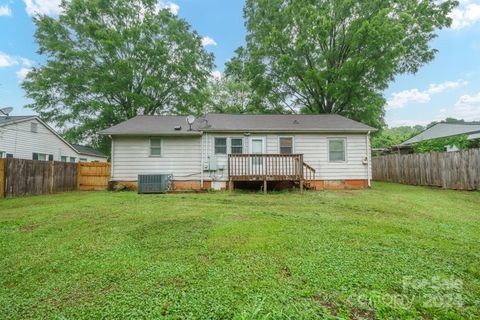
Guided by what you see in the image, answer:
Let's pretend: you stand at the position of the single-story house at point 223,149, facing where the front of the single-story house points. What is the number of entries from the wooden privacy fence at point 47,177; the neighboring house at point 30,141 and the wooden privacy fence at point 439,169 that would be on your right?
1

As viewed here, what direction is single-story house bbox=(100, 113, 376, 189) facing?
away from the camera

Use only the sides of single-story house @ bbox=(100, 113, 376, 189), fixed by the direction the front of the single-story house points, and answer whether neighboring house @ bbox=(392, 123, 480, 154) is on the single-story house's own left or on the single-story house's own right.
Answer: on the single-story house's own right

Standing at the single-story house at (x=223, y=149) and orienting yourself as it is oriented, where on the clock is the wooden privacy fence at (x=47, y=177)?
The wooden privacy fence is roughly at 9 o'clock from the single-story house.

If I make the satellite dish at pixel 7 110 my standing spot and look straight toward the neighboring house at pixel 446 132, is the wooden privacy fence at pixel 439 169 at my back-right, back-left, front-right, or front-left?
front-right

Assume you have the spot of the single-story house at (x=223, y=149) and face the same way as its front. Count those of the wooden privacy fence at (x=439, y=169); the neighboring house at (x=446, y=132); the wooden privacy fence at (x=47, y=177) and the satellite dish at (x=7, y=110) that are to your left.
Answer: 2

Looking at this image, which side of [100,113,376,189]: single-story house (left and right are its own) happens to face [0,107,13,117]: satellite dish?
left

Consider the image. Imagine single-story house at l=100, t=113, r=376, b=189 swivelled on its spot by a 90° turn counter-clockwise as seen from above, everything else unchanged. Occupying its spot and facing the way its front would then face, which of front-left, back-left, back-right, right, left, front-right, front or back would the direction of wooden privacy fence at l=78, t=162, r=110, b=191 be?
front

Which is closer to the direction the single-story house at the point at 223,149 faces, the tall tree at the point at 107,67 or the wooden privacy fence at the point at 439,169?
the tall tree

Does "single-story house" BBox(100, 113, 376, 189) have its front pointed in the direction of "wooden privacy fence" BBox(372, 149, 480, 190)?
no

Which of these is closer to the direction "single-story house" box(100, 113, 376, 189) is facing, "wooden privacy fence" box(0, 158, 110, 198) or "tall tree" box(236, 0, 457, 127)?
the tall tree

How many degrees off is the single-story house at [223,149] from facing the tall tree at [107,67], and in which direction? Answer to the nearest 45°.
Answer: approximately 45° to its left

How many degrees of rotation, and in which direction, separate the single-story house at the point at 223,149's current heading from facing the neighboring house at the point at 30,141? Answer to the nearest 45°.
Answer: approximately 90° to its left
